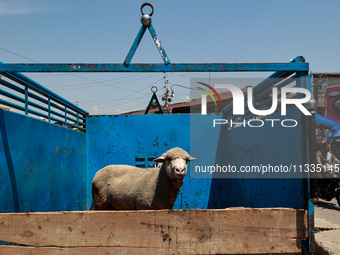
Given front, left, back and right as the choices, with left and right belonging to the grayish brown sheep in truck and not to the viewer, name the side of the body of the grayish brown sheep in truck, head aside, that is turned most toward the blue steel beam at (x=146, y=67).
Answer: right

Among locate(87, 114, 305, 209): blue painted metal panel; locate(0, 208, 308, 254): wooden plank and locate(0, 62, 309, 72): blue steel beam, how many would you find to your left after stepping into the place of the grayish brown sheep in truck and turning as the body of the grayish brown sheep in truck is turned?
1

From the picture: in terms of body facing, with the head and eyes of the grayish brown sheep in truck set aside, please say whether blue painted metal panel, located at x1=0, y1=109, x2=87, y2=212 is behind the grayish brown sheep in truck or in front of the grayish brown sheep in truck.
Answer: behind

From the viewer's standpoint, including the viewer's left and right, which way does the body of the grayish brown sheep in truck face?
facing to the right of the viewer

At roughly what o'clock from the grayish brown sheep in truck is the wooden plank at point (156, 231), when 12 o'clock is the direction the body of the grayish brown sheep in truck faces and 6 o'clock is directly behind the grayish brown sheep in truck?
The wooden plank is roughly at 3 o'clock from the grayish brown sheep in truck.

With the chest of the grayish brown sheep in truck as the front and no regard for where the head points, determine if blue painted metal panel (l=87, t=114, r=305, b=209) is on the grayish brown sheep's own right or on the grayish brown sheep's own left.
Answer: on the grayish brown sheep's own left
